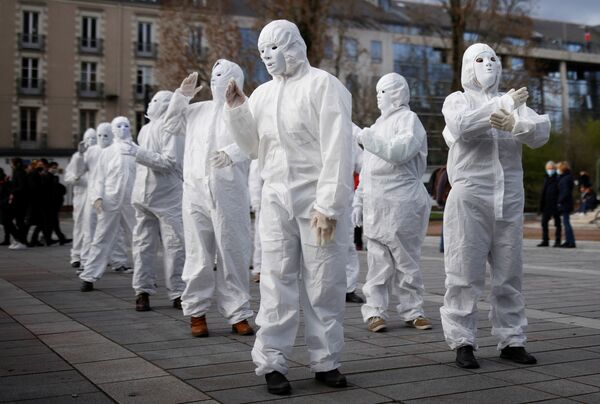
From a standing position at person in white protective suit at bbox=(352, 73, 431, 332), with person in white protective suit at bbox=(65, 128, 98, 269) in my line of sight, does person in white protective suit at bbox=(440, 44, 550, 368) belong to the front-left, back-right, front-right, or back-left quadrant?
back-left

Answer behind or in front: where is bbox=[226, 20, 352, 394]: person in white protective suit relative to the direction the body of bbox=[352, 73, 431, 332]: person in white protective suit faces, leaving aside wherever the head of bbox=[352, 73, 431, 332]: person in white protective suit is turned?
in front

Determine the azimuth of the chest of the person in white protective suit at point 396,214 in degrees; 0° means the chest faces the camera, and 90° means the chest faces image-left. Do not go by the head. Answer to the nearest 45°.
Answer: approximately 45°

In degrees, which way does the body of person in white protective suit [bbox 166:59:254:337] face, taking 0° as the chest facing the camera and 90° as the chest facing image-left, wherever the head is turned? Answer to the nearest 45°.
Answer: approximately 0°

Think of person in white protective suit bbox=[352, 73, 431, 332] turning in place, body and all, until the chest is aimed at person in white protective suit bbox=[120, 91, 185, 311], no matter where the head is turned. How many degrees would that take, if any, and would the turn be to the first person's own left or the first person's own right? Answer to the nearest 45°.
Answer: approximately 45° to the first person's own right

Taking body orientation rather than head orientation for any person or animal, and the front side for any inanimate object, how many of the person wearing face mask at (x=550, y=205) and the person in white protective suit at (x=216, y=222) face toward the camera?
2

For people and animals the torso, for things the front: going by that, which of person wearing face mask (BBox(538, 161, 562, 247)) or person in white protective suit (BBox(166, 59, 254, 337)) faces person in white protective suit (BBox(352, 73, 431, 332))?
the person wearing face mask

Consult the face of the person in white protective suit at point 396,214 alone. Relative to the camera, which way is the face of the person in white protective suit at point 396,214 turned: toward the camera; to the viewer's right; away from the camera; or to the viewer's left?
to the viewer's left

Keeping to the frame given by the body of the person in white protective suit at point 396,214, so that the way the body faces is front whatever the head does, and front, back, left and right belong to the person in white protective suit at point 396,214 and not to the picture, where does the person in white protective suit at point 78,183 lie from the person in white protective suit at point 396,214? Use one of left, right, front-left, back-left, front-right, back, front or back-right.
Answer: right

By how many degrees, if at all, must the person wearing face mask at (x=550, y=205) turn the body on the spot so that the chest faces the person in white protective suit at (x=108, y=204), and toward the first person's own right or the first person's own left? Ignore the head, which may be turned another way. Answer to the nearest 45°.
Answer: approximately 45° to the first person's own right
